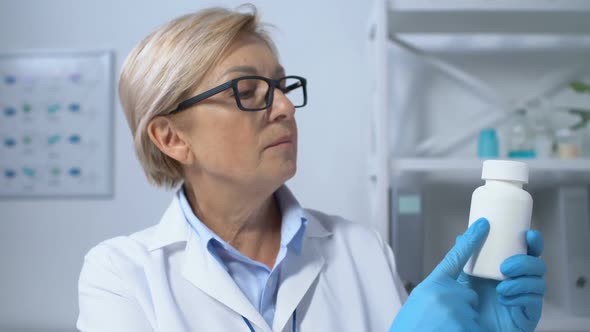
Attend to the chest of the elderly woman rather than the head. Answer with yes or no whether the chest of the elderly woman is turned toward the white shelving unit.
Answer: no

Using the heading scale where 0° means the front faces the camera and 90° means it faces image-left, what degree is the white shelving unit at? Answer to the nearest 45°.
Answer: approximately 0°

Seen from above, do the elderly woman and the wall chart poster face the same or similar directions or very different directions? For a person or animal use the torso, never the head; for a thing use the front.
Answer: same or similar directions

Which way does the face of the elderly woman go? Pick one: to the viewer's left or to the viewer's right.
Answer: to the viewer's right

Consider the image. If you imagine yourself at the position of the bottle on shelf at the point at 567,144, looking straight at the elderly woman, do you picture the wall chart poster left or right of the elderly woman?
right

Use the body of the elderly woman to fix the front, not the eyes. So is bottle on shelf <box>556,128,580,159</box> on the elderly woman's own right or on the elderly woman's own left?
on the elderly woman's own left

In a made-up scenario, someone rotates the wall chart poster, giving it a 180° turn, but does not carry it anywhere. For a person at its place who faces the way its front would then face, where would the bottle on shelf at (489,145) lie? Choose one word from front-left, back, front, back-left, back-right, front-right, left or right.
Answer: back-right

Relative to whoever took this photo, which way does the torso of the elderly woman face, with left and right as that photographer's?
facing the viewer and to the right of the viewer

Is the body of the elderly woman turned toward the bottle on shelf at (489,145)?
no

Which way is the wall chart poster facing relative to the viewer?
toward the camera

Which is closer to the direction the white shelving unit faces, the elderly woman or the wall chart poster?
the elderly woman

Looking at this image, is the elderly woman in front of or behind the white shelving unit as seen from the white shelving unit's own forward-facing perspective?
in front
